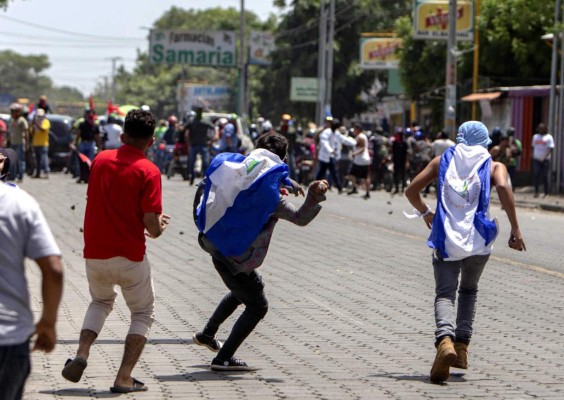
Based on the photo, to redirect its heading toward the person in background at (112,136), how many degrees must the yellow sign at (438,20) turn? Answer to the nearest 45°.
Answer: approximately 45° to its right

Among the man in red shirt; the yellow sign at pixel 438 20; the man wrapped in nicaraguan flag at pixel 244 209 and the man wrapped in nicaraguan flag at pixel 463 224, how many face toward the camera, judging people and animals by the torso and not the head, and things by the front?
1

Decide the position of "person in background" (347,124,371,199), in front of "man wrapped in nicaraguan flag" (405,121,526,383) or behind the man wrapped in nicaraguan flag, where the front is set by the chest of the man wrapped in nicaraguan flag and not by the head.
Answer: in front

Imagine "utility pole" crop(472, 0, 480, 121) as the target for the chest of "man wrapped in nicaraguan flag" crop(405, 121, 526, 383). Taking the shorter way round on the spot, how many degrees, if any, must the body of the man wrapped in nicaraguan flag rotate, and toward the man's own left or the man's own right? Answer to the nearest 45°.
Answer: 0° — they already face it

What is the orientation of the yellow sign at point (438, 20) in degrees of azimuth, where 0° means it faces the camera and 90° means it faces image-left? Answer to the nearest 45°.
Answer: approximately 0°

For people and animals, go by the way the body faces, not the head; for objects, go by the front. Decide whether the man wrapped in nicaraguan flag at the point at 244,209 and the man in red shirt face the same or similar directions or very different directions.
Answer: same or similar directions

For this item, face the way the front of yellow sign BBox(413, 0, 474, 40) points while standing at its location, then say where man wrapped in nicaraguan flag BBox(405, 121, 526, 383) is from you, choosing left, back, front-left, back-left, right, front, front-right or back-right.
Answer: front

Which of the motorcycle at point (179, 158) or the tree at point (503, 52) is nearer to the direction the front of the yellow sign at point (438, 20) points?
the motorcycle

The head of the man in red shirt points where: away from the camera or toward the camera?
away from the camera

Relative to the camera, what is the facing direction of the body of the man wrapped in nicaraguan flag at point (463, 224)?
away from the camera

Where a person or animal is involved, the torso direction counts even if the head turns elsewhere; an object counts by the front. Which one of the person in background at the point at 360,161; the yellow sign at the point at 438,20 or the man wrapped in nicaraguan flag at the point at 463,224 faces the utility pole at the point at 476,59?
the man wrapped in nicaraguan flag
